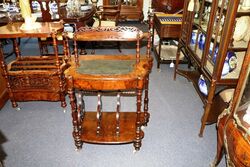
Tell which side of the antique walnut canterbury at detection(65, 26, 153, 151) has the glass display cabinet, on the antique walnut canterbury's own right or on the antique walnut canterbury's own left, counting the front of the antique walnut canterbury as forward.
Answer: on the antique walnut canterbury's own left

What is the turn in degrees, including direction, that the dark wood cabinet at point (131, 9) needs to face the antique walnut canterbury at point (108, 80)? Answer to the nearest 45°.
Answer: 0° — it already faces it

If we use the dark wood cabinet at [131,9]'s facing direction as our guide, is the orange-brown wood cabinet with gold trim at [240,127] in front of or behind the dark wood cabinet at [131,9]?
in front

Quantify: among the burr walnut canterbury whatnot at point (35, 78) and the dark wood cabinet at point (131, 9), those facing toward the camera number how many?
2

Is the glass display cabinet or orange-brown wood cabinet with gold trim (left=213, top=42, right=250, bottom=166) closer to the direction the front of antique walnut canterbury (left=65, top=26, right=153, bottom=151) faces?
the orange-brown wood cabinet with gold trim

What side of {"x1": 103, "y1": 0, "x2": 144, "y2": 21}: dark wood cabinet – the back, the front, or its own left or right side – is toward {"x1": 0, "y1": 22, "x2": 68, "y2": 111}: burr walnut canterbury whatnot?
front

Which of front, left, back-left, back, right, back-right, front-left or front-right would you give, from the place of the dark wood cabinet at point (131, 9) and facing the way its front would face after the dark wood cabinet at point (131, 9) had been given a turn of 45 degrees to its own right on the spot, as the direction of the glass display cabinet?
front-left

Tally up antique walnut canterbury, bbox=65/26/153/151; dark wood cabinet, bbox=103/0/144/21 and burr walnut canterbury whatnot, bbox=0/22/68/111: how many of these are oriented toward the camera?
3

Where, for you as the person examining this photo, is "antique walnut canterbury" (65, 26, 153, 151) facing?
facing the viewer

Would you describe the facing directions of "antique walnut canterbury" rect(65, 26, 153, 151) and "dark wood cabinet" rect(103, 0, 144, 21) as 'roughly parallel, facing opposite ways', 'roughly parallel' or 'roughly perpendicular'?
roughly parallel

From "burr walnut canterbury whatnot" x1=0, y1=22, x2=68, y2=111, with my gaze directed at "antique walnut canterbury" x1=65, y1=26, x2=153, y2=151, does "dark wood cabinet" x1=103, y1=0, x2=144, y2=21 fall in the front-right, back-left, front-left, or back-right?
back-left

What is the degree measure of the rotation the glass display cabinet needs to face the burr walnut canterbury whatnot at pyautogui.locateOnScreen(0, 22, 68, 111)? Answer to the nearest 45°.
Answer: approximately 45° to its right

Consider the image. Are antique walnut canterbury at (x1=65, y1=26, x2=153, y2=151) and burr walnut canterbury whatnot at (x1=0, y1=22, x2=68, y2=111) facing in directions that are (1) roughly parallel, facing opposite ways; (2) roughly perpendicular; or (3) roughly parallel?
roughly parallel

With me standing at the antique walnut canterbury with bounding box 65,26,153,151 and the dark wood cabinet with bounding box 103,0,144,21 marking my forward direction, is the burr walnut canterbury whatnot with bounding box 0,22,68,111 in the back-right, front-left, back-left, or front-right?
front-left

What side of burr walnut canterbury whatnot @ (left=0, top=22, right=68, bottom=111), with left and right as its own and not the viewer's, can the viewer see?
front
